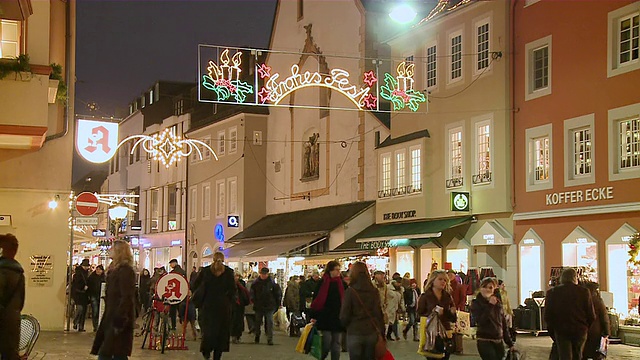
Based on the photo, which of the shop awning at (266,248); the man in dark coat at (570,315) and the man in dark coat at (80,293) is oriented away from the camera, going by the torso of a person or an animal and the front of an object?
the man in dark coat at (570,315)

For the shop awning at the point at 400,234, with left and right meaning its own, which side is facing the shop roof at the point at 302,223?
right

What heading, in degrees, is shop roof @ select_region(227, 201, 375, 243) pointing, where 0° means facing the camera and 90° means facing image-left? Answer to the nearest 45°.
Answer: approximately 45°

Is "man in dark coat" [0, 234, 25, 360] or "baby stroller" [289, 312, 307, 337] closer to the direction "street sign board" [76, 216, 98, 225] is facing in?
the man in dark coat

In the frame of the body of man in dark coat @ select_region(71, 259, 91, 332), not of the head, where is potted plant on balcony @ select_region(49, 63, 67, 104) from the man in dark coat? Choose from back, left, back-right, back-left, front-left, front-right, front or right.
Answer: right

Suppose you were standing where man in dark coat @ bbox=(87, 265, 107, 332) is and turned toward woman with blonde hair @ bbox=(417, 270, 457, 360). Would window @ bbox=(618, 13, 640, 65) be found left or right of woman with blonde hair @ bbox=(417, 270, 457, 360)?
left

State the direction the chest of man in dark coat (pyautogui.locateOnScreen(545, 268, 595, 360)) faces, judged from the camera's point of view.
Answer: away from the camera

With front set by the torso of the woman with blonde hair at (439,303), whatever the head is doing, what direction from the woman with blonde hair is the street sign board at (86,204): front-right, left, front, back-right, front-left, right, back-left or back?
back

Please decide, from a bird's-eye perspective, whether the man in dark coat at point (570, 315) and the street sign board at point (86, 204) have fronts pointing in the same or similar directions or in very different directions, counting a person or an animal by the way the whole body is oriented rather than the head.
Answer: very different directions
